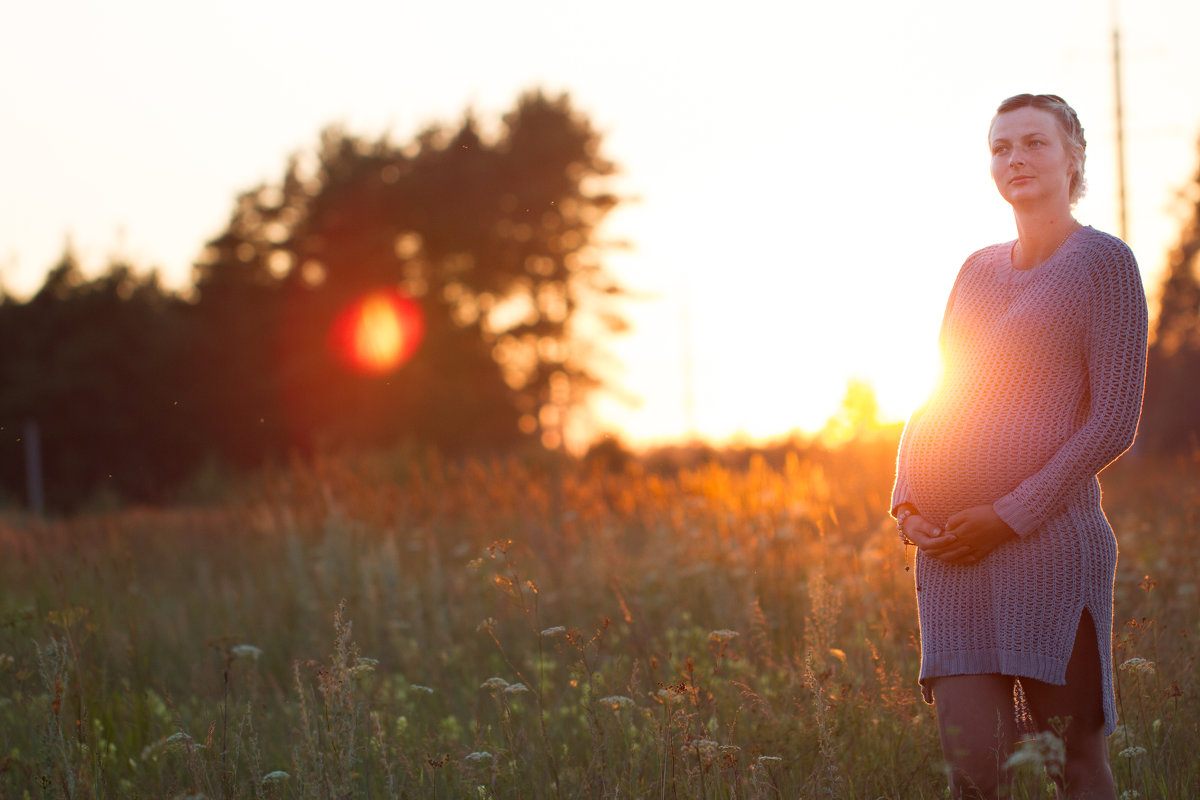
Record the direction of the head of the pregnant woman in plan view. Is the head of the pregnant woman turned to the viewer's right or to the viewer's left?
to the viewer's left

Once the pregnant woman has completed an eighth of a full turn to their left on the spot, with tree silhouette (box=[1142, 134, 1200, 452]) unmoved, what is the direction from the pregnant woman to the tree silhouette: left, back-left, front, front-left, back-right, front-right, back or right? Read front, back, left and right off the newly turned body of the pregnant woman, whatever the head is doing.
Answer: back

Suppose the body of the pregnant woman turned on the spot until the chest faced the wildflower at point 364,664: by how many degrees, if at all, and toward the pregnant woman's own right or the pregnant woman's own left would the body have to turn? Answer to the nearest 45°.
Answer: approximately 45° to the pregnant woman's own right

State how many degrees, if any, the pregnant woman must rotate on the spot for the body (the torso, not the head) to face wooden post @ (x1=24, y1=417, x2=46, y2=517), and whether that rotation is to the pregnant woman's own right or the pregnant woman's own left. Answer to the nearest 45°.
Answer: approximately 90° to the pregnant woman's own right

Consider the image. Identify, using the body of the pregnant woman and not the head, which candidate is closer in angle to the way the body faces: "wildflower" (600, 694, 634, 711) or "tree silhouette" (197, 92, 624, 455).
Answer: the wildflower

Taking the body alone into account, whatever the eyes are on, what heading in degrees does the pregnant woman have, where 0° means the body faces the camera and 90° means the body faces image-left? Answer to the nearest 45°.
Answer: approximately 45°

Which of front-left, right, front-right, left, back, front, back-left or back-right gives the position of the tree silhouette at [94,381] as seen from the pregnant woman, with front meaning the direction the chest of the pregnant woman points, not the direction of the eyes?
right

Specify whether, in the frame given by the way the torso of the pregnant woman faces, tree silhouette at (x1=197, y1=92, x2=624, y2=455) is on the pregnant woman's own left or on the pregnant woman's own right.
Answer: on the pregnant woman's own right
